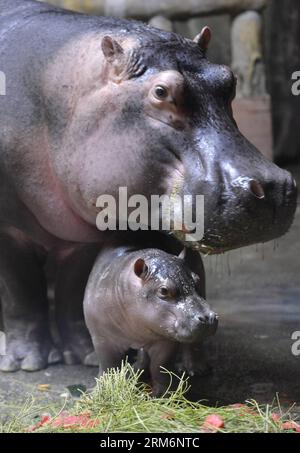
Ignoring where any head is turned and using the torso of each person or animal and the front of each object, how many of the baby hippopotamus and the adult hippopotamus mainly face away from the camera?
0

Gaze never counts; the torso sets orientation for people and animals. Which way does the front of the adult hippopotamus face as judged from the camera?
facing the viewer and to the right of the viewer

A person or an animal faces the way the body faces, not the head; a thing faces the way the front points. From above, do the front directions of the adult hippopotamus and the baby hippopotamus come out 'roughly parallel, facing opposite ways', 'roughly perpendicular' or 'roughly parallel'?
roughly parallel

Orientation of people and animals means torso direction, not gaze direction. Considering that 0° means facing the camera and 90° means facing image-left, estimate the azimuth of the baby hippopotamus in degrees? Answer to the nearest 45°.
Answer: approximately 315°
